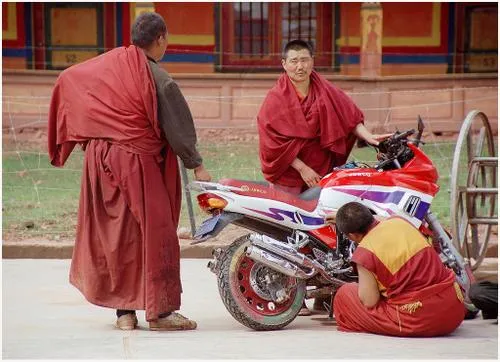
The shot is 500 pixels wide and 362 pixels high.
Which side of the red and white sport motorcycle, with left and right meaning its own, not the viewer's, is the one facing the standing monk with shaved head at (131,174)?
back

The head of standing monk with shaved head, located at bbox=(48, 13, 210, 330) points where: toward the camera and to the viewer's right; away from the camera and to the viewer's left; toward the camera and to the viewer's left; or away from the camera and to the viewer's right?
away from the camera and to the viewer's right

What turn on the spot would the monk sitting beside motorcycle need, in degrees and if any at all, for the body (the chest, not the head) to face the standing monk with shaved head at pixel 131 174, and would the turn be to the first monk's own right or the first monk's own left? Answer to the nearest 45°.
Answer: approximately 45° to the first monk's own left

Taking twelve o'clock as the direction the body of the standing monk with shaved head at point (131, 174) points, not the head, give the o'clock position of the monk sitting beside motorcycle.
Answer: The monk sitting beside motorcycle is roughly at 2 o'clock from the standing monk with shaved head.

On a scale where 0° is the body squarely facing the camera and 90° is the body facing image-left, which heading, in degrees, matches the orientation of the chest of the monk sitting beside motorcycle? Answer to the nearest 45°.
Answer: approximately 135°

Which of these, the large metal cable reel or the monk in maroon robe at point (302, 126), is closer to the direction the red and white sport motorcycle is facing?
the large metal cable reel

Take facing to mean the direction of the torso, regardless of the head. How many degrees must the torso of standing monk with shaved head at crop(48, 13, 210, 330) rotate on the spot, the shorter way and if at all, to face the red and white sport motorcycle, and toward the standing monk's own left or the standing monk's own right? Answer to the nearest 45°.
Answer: approximately 45° to the standing monk's own right

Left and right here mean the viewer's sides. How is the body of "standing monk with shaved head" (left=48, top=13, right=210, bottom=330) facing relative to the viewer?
facing away from the viewer and to the right of the viewer

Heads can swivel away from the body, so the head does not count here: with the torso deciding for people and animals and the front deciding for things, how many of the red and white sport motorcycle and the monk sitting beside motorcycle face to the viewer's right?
1

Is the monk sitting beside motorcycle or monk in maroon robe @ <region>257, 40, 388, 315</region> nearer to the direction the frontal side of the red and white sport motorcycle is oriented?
the monk sitting beside motorcycle

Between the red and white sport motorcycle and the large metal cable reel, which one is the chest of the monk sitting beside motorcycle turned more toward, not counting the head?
the red and white sport motorcycle

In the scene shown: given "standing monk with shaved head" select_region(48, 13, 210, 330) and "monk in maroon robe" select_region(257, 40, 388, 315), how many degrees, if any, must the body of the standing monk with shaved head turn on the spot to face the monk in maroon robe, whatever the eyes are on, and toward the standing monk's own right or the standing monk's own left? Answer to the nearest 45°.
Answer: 0° — they already face them

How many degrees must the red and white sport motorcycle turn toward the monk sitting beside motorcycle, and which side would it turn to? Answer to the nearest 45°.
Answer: approximately 45° to its right

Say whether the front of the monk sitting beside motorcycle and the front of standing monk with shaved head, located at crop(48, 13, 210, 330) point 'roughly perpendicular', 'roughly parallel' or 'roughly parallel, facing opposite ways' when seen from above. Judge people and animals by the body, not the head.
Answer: roughly perpendicular

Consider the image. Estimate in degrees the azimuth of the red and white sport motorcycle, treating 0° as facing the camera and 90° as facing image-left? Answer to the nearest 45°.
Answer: approximately 270°
